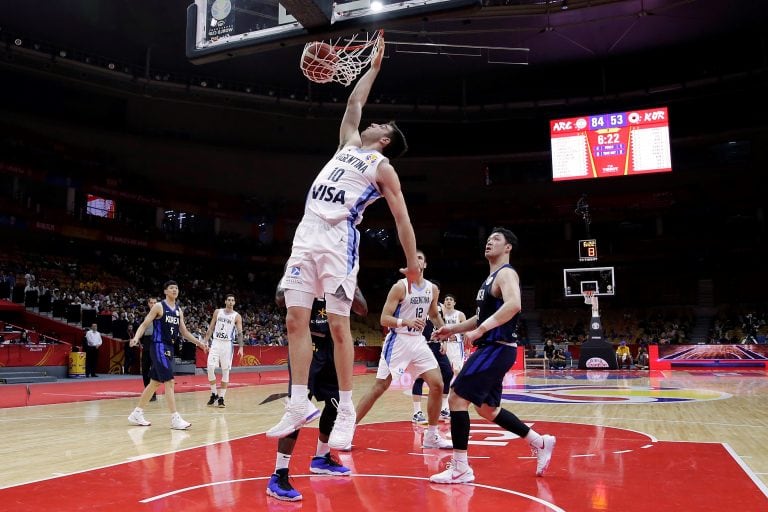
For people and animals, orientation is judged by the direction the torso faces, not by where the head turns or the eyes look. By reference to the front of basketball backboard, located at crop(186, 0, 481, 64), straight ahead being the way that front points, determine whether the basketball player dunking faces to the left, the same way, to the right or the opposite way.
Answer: the opposite way

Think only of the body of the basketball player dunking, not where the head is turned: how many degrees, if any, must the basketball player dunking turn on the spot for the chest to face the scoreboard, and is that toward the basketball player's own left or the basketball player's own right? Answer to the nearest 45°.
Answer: approximately 180°

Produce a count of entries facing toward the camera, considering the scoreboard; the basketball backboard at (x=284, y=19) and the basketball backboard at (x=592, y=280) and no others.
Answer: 2

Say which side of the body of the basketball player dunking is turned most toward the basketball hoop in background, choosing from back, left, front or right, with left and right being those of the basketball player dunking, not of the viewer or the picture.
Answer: back

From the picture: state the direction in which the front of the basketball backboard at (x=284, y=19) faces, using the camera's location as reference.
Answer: facing away from the viewer and to the right of the viewer

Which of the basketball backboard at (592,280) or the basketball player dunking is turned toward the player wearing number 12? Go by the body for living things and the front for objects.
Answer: the basketball backboard

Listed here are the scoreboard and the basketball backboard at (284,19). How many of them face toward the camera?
1

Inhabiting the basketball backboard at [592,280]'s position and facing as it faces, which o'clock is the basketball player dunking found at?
The basketball player dunking is roughly at 12 o'clock from the basketball backboard.

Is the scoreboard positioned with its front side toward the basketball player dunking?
yes

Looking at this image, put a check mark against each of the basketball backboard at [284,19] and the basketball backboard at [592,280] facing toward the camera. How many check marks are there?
1

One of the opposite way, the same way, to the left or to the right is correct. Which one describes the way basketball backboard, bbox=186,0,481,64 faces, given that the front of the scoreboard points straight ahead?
the opposite way

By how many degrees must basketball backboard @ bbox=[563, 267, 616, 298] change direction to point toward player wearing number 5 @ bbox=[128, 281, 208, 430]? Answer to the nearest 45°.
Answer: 0° — it already faces them
